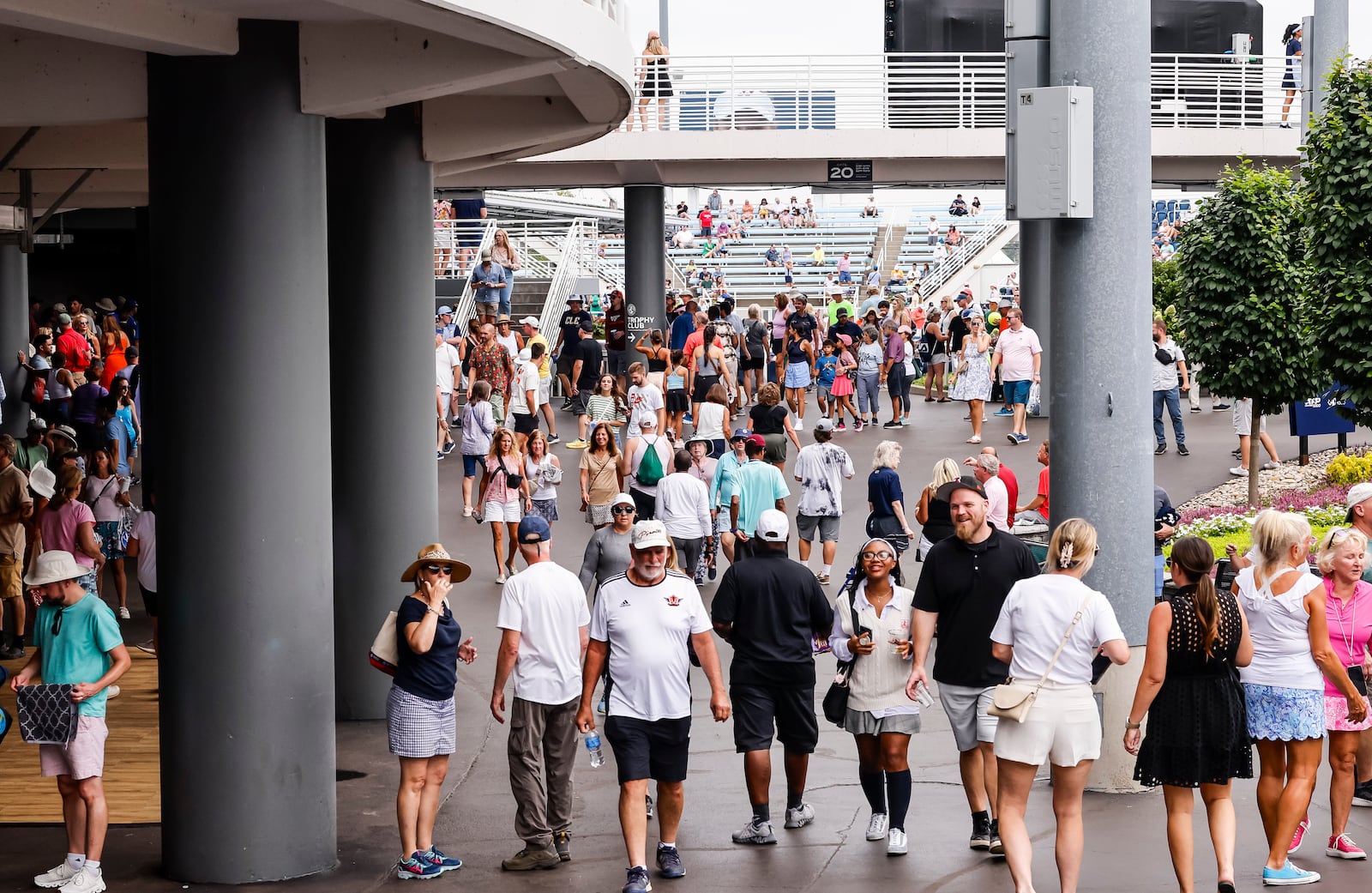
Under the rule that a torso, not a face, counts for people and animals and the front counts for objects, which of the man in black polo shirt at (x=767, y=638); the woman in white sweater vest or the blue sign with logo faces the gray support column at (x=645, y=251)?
the man in black polo shirt

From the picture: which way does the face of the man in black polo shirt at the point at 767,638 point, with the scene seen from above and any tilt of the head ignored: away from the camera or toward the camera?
away from the camera

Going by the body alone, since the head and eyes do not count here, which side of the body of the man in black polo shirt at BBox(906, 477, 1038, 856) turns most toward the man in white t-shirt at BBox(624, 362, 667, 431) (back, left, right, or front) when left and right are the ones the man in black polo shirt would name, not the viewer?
back

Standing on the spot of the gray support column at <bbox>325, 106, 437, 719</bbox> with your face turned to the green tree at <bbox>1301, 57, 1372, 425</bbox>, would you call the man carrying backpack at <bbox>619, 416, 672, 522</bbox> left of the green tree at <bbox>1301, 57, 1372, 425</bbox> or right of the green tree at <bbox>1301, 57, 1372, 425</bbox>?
left

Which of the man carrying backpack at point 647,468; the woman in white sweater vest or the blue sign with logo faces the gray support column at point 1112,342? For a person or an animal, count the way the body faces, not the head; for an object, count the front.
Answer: the blue sign with logo

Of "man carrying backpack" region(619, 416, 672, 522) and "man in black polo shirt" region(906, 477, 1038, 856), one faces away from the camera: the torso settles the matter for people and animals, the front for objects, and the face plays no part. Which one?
the man carrying backpack

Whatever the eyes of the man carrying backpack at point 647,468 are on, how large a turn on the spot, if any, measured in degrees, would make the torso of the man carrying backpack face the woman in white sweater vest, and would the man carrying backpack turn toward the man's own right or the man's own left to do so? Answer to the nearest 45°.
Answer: approximately 180°

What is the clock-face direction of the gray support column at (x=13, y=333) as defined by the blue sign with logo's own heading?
The gray support column is roughly at 3 o'clock from the blue sign with logo.

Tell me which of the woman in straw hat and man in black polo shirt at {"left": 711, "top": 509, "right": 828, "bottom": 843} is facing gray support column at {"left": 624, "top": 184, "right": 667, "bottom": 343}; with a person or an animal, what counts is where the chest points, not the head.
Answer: the man in black polo shirt

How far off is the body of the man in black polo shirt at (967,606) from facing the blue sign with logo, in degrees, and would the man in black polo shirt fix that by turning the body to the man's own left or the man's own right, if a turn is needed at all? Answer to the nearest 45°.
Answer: approximately 180°

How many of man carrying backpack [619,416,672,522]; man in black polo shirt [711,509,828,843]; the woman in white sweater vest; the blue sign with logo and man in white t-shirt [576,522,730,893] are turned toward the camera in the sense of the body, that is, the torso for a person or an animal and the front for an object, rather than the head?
3

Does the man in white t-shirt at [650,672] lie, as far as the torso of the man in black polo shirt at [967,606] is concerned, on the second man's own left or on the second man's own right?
on the second man's own right

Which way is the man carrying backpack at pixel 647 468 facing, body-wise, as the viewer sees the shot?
away from the camera

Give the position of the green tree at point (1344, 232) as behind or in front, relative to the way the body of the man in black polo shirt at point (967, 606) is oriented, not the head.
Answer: behind

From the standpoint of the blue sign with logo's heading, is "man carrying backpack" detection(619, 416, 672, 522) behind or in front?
in front
